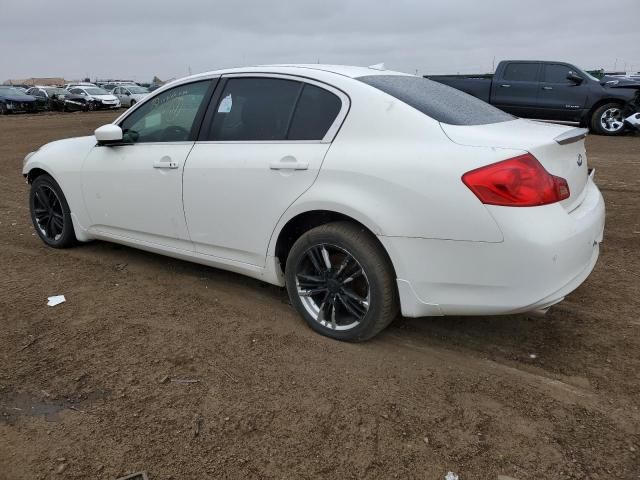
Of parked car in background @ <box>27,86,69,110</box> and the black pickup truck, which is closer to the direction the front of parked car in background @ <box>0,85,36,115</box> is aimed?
the black pickup truck

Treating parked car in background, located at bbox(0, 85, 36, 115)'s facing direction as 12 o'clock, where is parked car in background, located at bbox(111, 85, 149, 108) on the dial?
parked car in background, located at bbox(111, 85, 149, 108) is roughly at 10 o'clock from parked car in background, located at bbox(0, 85, 36, 115).

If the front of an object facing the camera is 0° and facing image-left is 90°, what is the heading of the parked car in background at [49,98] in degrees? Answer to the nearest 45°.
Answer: approximately 315°

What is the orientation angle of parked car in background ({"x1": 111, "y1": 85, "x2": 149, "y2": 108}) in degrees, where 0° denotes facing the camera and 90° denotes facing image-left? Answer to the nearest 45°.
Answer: approximately 315°

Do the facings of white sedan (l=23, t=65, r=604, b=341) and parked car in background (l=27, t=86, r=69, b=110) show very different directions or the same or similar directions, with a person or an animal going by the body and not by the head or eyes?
very different directions

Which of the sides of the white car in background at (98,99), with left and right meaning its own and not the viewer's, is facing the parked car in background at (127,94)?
left

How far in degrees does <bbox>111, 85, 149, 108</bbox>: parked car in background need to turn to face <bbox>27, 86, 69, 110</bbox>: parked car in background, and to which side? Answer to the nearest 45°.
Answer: approximately 135° to its right

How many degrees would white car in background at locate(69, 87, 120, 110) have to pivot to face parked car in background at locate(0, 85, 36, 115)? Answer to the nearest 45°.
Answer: approximately 135° to its right

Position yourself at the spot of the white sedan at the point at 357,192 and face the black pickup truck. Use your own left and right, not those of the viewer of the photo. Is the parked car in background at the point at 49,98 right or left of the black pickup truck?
left

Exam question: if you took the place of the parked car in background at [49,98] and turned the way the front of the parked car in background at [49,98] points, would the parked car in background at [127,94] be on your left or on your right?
on your left

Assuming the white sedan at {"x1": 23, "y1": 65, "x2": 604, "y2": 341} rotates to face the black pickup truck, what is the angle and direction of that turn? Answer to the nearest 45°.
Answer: approximately 90° to its right

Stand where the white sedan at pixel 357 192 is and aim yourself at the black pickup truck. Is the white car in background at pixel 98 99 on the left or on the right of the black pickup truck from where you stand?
left
